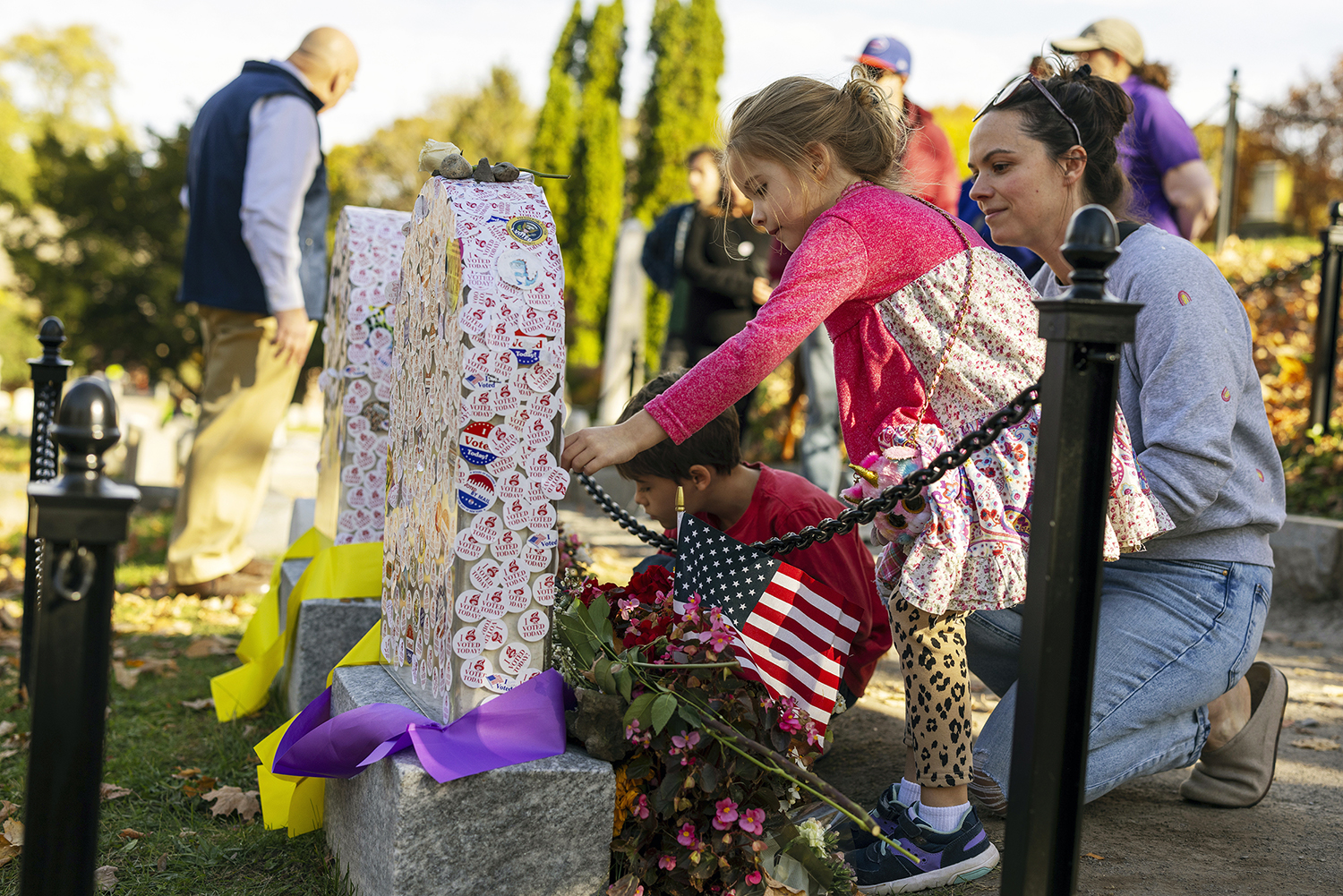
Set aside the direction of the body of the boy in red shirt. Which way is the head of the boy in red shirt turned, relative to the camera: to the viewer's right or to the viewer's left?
to the viewer's left

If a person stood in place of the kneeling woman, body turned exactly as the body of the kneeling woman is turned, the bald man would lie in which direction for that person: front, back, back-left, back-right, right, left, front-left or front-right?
front

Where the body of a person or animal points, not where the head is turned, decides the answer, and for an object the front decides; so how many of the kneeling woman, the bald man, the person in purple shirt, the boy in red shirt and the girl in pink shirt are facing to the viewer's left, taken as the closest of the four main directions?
4

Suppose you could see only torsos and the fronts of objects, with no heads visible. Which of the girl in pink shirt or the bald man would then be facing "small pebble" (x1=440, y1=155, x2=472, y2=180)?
the girl in pink shirt

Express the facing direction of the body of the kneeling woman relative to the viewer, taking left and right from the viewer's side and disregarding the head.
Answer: facing to the left of the viewer

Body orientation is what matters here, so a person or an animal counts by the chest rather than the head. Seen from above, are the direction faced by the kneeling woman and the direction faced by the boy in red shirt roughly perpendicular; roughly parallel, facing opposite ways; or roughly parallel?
roughly parallel

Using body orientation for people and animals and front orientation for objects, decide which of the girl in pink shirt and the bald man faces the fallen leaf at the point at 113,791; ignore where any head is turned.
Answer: the girl in pink shirt

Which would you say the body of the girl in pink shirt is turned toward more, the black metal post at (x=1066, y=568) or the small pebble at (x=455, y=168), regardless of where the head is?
the small pebble

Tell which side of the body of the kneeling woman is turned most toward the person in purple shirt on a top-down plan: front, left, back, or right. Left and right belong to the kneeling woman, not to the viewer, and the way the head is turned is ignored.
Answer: right

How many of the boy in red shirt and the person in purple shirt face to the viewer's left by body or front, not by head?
2

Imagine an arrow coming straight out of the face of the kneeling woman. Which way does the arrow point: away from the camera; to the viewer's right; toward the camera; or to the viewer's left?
to the viewer's left

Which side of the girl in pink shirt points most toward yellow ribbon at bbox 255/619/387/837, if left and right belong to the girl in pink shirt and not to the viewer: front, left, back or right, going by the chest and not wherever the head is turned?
front

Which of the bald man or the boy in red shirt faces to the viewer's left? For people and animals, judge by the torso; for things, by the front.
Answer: the boy in red shirt

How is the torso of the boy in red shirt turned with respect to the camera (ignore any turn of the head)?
to the viewer's left

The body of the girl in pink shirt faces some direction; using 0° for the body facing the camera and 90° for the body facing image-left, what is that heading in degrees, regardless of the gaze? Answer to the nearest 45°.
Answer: approximately 90°

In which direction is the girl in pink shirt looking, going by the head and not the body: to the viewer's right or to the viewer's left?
to the viewer's left

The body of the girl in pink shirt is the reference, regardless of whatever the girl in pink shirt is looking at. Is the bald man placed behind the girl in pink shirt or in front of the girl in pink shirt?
in front

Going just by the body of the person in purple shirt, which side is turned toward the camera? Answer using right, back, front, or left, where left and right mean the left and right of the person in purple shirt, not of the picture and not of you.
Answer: left

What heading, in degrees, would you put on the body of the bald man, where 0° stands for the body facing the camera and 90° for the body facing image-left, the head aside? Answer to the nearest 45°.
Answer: approximately 225°

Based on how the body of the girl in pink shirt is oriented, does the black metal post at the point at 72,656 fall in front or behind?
in front
